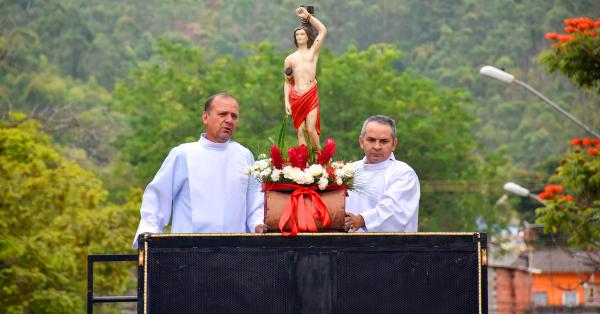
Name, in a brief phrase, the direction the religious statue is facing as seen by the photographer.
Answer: facing the viewer

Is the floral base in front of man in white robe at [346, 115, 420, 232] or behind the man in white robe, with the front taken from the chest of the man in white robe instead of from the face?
in front

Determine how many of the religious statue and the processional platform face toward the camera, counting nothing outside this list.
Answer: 2

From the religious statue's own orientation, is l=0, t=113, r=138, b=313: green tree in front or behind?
behind

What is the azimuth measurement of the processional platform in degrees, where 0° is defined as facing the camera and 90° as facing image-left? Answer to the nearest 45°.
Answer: approximately 0°

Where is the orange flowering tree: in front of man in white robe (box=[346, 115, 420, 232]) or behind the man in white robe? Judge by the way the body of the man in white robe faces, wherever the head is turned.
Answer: behind
